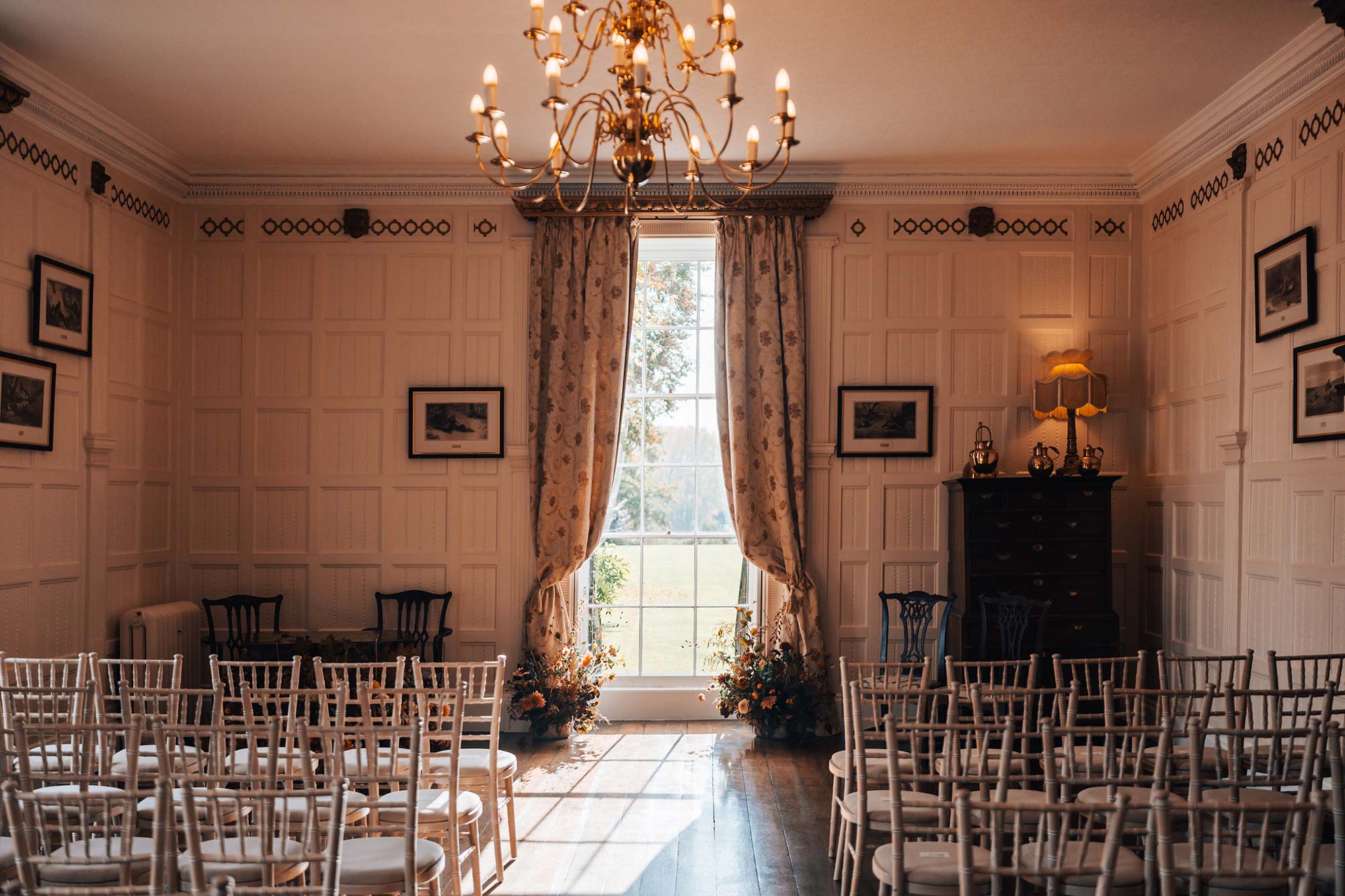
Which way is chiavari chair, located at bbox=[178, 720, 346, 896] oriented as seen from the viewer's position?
away from the camera

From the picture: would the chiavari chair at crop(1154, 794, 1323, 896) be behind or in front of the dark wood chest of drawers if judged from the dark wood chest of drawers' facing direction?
in front

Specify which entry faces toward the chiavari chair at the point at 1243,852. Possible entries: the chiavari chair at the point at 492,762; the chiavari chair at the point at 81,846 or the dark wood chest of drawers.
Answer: the dark wood chest of drawers

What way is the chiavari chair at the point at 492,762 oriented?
away from the camera

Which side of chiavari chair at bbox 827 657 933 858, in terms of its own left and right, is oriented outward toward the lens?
back

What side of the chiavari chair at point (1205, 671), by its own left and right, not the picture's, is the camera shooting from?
back

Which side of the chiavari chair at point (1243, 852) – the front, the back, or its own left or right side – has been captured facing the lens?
back

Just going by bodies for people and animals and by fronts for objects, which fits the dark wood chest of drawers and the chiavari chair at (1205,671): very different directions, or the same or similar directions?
very different directions

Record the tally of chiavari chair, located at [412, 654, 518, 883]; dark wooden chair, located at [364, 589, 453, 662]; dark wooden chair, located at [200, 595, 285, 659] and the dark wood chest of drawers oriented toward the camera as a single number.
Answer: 3

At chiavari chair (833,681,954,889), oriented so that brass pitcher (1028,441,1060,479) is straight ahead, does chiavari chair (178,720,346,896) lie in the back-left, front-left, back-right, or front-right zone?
back-left
